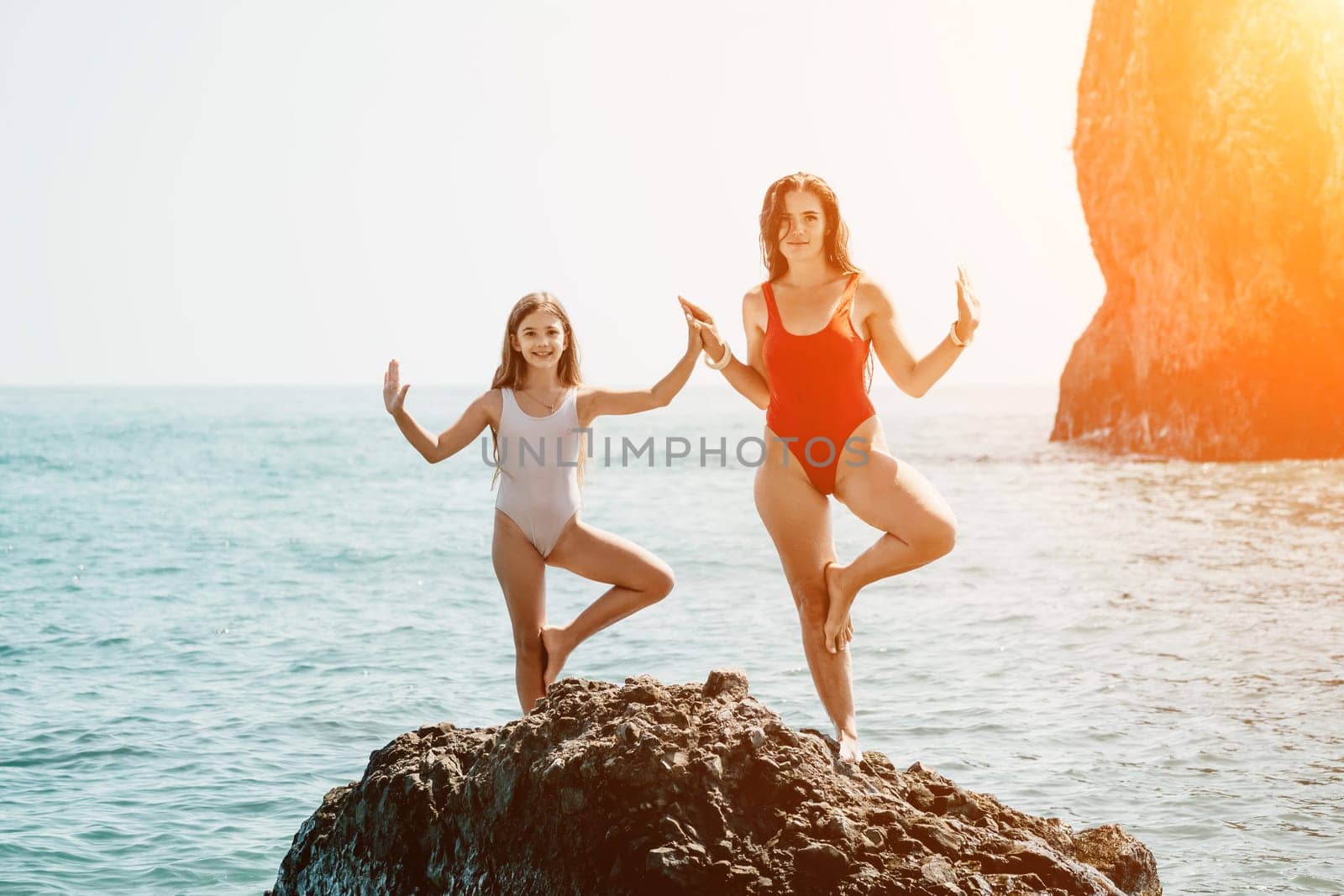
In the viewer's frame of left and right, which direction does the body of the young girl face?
facing the viewer

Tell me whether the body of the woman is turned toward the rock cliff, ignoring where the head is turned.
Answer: no

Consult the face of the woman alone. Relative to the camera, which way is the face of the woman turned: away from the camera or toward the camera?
toward the camera

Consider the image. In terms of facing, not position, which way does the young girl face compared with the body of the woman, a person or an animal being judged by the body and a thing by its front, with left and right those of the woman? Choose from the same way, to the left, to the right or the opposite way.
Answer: the same way

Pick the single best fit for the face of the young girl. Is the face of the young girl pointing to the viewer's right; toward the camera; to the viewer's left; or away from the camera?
toward the camera

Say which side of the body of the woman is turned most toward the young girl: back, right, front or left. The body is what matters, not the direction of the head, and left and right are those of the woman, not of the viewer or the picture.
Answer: right

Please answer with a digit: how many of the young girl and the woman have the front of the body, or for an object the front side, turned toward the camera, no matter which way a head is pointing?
2

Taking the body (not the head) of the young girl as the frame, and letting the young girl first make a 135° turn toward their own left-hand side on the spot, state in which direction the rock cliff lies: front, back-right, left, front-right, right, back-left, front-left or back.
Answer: front

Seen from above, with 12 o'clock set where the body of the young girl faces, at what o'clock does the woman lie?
The woman is roughly at 10 o'clock from the young girl.

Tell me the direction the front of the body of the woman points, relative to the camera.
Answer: toward the camera
